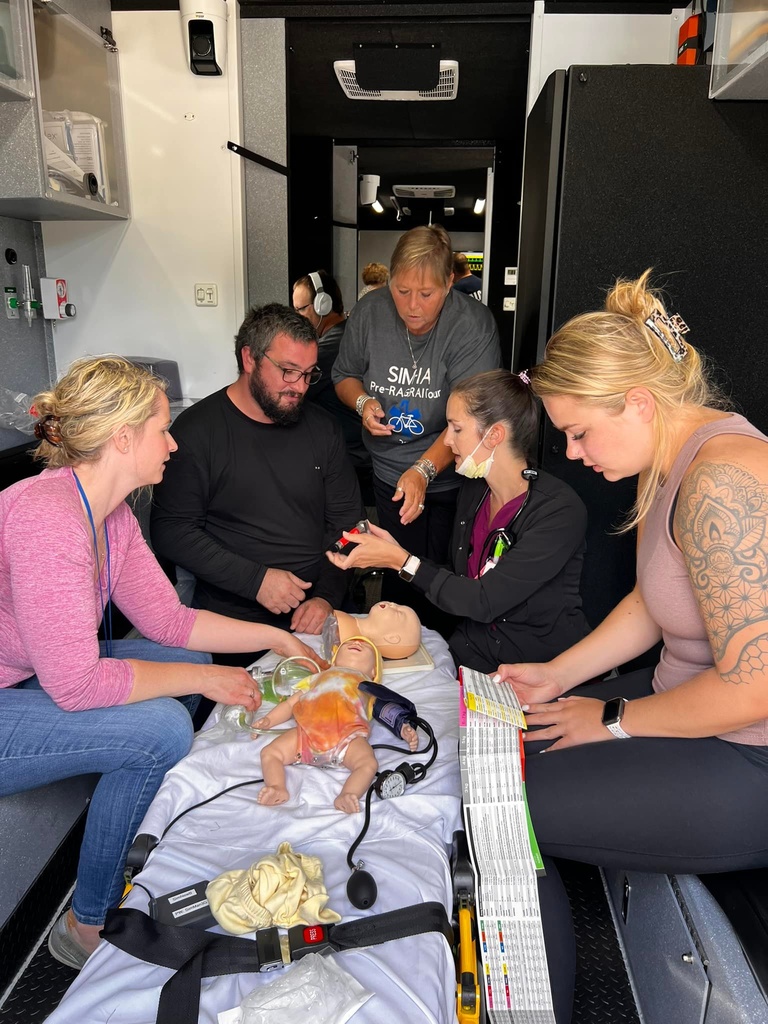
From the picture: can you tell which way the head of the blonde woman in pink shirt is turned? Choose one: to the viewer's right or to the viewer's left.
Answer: to the viewer's right

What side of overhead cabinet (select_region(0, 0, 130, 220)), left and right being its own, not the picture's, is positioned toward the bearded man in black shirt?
front

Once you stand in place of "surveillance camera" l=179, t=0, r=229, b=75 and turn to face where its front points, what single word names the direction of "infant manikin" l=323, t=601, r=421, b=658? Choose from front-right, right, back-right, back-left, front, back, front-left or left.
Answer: front

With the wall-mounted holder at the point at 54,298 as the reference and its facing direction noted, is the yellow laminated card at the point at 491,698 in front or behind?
in front

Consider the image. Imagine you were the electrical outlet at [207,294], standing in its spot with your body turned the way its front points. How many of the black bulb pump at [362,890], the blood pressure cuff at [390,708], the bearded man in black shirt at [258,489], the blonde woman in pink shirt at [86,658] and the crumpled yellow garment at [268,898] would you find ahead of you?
5

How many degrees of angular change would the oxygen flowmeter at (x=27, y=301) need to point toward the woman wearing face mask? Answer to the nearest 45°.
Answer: approximately 45° to its right

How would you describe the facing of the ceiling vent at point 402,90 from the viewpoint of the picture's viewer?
facing the viewer

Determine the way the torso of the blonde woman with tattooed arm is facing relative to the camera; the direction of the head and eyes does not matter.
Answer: to the viewer's left

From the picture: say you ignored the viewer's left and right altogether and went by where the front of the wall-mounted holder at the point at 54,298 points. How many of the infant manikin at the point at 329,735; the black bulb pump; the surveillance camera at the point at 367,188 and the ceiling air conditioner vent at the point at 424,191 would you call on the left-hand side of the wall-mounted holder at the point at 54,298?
2

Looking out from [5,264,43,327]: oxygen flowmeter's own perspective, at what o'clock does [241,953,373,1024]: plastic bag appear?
The plastic bag is roughly at 3 o'clock from the oxygen flowmeter.

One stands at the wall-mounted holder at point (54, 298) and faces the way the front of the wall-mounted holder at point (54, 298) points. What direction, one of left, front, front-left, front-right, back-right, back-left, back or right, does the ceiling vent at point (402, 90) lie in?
front-left
